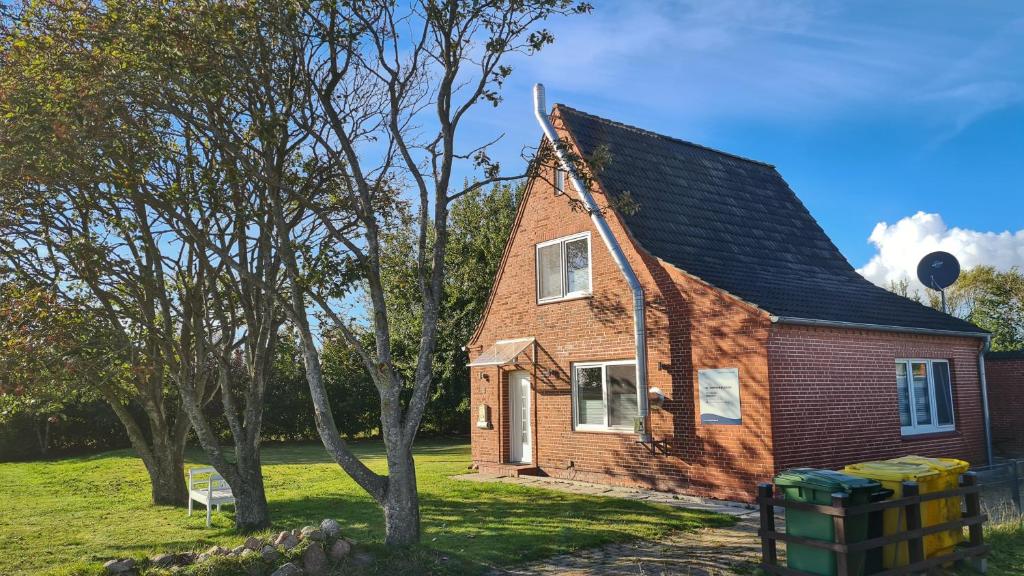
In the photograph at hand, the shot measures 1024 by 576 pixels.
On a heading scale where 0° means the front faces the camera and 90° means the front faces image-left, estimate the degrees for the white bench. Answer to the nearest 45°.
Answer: approximately 315°

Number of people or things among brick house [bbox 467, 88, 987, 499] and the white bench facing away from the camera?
0

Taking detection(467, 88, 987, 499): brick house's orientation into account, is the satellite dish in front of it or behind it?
behind

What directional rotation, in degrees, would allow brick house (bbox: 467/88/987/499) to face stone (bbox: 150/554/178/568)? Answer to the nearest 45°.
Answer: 0° — it already faces it

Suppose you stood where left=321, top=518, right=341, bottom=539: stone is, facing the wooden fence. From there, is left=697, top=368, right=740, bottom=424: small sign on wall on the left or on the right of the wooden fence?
left

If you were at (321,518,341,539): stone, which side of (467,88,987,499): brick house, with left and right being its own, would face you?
front

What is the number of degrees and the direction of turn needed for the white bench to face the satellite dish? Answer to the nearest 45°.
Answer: approximately 45° to its left

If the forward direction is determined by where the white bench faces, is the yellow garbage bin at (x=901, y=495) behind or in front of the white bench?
in front
